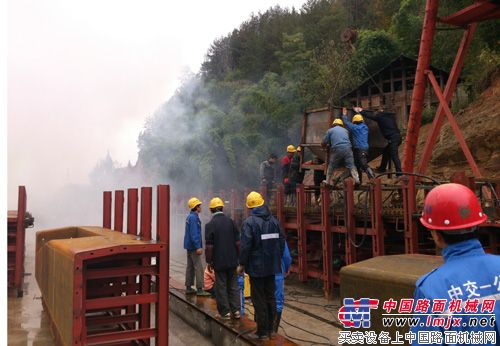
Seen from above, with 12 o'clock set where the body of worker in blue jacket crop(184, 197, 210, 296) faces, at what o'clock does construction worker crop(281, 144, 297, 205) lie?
The construction worker is roughly at 10 o'clock from the worker in blue jacket.

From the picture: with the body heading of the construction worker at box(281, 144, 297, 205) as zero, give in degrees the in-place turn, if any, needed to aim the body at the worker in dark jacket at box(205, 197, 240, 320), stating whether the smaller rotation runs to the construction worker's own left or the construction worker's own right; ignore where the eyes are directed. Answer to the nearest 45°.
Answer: approximately 90° to the construction worker's own right

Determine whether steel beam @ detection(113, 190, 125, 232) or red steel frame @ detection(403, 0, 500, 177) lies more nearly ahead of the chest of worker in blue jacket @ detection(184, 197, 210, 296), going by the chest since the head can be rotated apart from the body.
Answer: the red steel frame

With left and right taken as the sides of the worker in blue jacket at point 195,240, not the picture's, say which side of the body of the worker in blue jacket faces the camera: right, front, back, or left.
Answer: right
